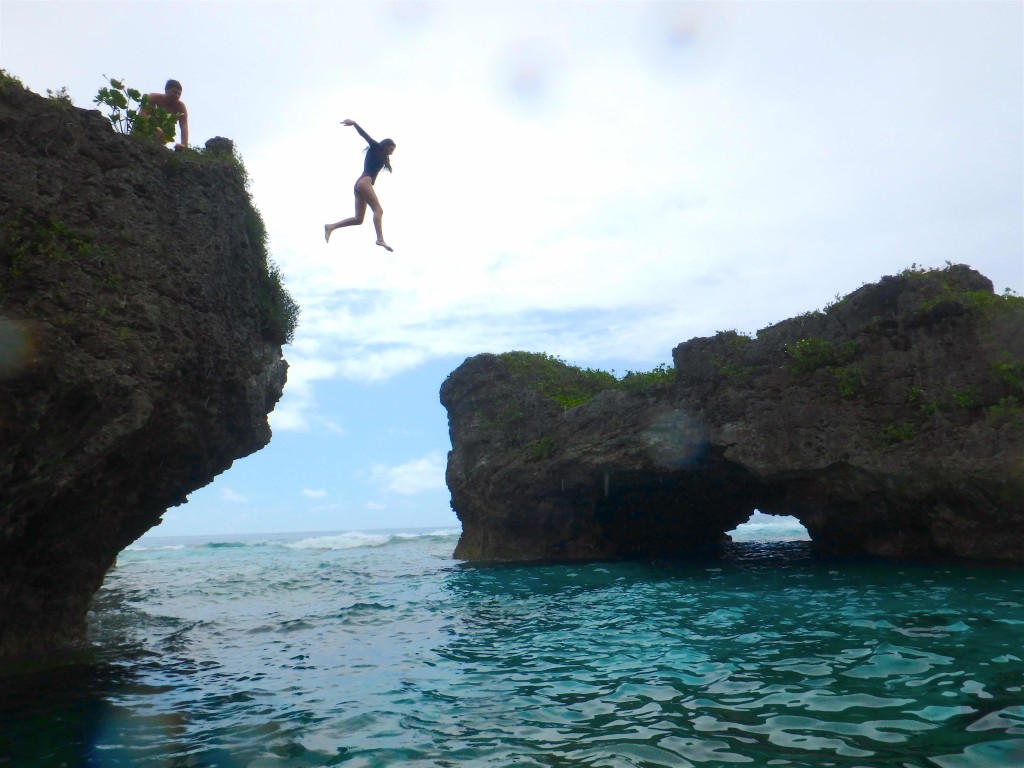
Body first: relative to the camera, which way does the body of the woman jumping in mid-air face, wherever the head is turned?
to the viewer's right

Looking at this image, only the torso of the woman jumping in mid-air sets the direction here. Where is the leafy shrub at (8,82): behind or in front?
behind

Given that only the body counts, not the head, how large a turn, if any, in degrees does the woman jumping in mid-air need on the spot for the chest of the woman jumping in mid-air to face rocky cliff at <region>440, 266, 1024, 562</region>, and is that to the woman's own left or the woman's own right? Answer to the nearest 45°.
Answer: approximately 45° to the woman's own left

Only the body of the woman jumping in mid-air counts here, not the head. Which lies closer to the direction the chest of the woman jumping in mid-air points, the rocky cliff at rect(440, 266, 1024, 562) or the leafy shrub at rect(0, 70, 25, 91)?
the rocky cliff

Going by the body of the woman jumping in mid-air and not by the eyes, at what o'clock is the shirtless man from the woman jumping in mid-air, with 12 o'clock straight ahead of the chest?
The shirtless man is roughly at 7 o'clock from the woman jumping in mid-air.

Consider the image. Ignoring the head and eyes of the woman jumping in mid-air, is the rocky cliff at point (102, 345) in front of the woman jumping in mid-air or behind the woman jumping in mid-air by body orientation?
behind
